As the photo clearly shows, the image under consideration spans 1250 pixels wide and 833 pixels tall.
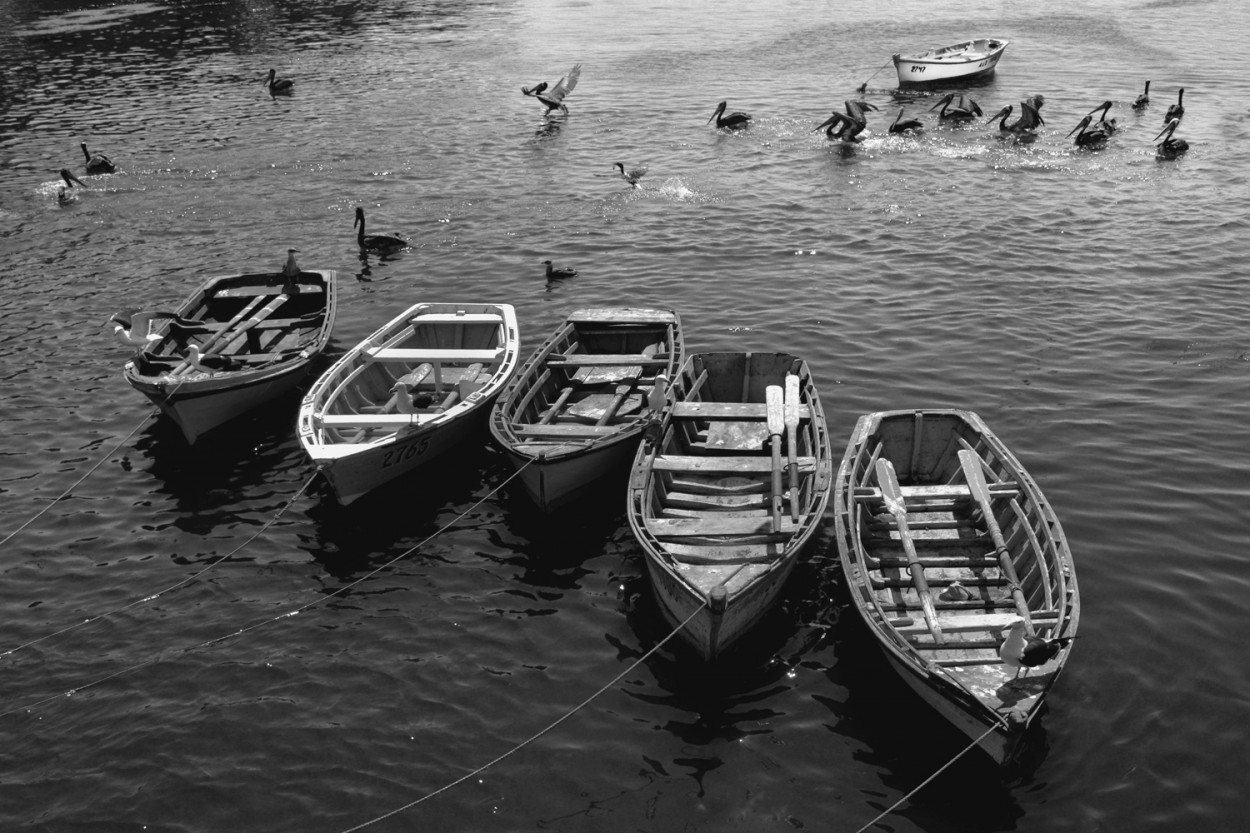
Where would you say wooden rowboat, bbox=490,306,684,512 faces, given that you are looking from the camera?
facing the viewer and to the left of the viewer

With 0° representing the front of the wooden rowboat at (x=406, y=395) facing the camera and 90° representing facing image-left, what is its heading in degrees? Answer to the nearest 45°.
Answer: approximately 45°

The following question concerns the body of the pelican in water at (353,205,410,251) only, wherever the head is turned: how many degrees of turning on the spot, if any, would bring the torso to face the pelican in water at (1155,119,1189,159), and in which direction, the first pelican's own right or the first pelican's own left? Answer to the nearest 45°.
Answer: approximately 180°

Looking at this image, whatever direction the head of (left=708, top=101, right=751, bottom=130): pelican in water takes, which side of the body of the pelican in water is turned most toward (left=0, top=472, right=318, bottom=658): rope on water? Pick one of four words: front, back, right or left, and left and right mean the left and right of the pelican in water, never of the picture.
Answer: left

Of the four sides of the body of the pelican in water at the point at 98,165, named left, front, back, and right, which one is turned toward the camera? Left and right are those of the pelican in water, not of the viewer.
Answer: left

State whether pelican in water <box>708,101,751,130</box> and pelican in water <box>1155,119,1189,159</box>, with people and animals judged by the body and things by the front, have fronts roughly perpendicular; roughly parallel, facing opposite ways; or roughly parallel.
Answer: roughly parallel

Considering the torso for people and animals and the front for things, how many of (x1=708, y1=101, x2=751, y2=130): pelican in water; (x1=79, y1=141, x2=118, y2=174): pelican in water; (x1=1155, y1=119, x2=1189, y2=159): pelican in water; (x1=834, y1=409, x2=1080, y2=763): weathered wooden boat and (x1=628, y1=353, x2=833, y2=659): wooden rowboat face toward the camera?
2

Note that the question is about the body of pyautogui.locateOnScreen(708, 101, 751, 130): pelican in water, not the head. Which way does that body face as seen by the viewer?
to the viewer's left

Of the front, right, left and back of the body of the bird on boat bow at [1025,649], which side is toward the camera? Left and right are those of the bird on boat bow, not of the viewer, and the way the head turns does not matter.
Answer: left

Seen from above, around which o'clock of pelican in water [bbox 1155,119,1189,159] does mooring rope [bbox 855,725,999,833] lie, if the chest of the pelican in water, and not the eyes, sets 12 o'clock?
The mooring rope is roughly at 9 o'clock from the pelican in water.

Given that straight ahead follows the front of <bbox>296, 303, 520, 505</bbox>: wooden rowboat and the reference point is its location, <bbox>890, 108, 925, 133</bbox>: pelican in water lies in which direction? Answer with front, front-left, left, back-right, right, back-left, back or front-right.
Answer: back

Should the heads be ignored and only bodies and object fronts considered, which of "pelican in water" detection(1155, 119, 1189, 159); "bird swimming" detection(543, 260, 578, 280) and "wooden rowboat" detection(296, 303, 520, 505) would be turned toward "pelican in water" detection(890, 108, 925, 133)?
"pelican in water" detection(1155, 119, 1189, 159)

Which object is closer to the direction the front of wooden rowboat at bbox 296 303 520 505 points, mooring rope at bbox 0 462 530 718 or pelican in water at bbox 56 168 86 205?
the mooring rope

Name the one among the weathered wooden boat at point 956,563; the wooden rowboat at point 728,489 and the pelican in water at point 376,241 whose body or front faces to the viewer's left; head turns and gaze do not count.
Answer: the pelican in water

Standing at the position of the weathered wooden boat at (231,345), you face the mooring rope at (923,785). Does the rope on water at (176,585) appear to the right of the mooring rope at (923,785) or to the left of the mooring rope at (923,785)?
right

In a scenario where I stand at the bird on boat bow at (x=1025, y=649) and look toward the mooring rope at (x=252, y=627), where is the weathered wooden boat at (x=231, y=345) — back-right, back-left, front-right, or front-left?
front-right
